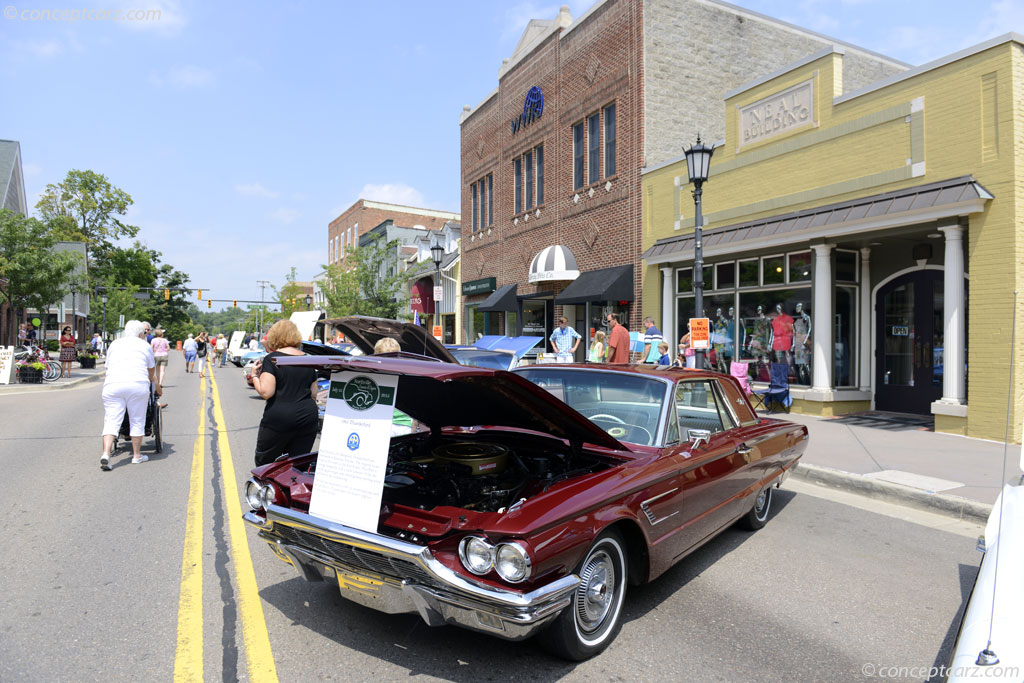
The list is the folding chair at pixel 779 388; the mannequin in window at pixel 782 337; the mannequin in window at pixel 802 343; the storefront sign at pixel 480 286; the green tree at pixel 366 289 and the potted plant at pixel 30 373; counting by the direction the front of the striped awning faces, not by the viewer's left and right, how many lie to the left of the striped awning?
3

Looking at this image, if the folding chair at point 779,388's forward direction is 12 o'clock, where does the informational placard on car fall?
The informational placard on car is roughly at 11 o'clock from the folding chair.

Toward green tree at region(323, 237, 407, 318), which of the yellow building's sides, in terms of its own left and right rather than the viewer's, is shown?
right

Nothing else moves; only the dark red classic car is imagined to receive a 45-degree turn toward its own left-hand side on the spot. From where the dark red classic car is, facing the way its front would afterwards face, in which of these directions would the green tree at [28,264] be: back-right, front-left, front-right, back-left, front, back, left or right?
back-right

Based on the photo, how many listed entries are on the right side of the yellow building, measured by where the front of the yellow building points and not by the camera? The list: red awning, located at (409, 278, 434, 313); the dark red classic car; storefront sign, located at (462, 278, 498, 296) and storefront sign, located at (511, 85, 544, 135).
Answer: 3

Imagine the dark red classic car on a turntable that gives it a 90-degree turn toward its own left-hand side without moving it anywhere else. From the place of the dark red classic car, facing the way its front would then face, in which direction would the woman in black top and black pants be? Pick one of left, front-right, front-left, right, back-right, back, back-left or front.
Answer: back

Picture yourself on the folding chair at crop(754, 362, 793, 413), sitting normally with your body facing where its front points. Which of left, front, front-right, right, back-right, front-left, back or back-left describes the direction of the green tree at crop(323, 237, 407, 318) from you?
right

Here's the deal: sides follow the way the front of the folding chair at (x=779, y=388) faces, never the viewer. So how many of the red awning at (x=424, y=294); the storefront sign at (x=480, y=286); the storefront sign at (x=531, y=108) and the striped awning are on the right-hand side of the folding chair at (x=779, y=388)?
4

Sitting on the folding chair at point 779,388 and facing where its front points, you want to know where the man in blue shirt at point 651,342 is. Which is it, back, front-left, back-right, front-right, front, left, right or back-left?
front-right

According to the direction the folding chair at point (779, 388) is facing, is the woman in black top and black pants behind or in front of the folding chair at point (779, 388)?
in front

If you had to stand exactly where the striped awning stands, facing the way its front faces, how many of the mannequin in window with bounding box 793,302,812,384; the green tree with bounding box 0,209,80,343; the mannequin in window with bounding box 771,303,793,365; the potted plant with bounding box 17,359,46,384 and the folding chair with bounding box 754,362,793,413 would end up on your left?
3

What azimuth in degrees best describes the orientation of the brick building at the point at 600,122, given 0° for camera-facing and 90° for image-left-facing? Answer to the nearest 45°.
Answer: approximately 45°

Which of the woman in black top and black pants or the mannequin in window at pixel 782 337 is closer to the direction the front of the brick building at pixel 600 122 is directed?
the woman in black top and black pants
